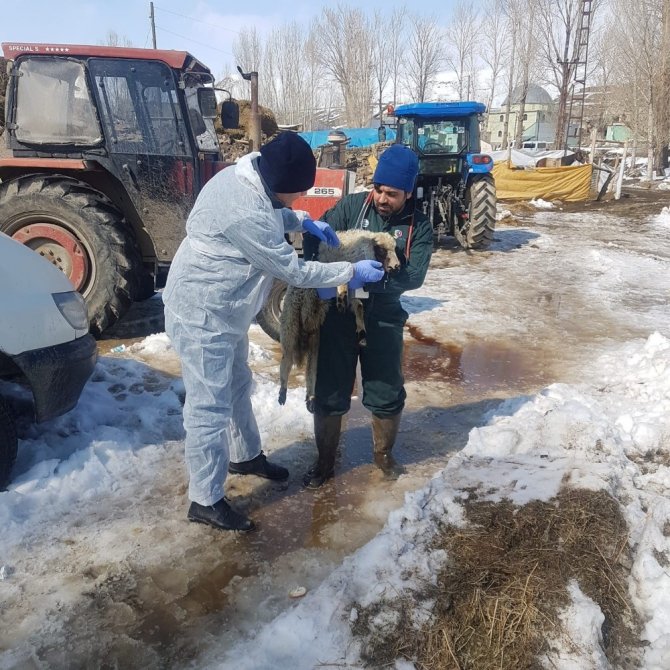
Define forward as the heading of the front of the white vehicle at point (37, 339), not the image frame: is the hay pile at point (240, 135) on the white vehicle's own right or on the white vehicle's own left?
on the white vehicle's own left

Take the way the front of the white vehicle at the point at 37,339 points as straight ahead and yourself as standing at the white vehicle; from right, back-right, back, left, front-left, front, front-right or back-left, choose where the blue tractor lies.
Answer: front-left

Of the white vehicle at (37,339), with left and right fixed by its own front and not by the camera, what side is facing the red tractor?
left

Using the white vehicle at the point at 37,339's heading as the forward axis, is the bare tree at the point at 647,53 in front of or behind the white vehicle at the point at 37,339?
in front

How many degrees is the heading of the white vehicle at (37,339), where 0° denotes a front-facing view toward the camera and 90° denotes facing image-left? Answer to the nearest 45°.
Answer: approximately 270°

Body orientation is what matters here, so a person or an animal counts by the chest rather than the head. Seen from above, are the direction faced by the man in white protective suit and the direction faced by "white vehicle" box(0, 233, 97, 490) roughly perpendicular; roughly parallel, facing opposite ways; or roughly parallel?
roughly parallel

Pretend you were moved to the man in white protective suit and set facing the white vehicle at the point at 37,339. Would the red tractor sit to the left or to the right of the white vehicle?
right

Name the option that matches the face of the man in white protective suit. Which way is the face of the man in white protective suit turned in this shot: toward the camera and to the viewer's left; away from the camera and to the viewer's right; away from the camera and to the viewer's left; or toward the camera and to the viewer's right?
away from the camera and to the viewer's right
